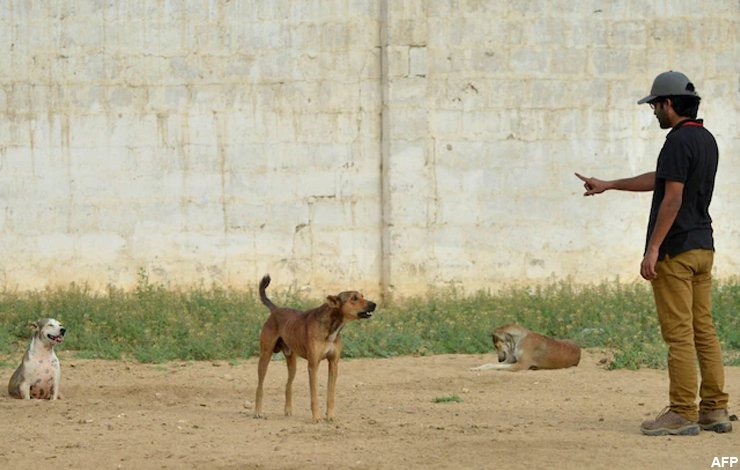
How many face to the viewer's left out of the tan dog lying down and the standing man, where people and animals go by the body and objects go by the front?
2

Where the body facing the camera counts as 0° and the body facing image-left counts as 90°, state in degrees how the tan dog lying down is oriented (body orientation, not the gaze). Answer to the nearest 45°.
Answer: approximately 90°

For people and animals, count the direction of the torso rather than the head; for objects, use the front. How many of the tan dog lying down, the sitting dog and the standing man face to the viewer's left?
2

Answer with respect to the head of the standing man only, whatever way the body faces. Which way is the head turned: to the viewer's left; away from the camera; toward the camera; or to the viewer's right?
to the viewer's left

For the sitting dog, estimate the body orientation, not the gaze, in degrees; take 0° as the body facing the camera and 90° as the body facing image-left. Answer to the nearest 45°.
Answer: approximately 315°

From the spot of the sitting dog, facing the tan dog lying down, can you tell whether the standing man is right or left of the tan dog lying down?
right

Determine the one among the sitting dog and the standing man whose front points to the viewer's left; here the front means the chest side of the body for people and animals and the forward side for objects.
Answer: the standing man

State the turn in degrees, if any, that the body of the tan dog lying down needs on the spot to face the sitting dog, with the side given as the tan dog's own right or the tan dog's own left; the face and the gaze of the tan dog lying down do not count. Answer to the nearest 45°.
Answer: approximately 45° to the tan dog's own left

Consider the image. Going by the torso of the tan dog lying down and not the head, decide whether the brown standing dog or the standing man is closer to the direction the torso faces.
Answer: the brown standing dog

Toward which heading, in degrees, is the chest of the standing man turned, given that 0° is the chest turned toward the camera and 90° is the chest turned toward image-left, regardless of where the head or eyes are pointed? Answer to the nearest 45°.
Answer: approximately 90°
